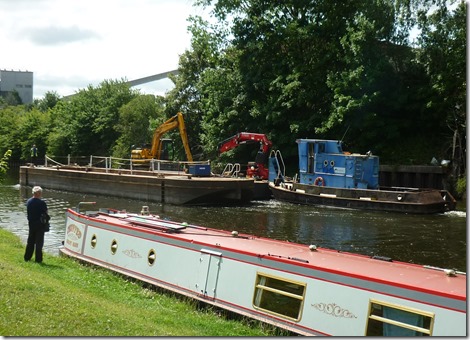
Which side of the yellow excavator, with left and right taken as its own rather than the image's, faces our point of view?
right

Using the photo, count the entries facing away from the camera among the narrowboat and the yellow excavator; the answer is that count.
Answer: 0

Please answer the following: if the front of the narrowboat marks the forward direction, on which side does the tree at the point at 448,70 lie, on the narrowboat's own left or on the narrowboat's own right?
on the narrowboat's own left

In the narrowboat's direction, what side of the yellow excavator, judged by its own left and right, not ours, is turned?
right

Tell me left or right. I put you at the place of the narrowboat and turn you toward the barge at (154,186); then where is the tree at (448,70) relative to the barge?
right
